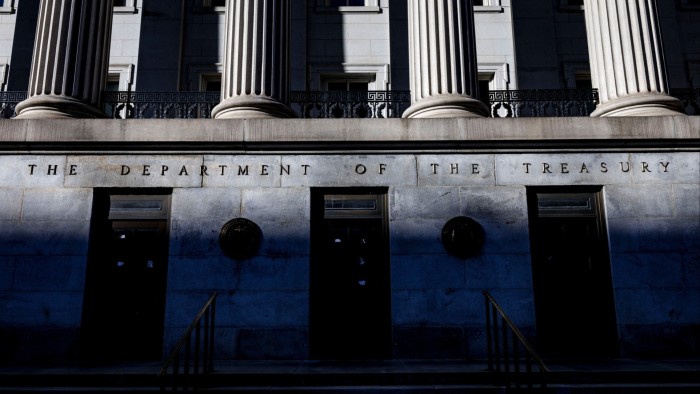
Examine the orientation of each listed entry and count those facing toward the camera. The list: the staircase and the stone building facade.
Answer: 2

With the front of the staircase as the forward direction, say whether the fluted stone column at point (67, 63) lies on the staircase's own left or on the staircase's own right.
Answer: on the staircase's own right

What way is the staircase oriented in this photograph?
toward the camera

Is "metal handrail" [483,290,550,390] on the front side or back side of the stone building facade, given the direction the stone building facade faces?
on the front side

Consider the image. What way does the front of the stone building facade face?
toward the camera
